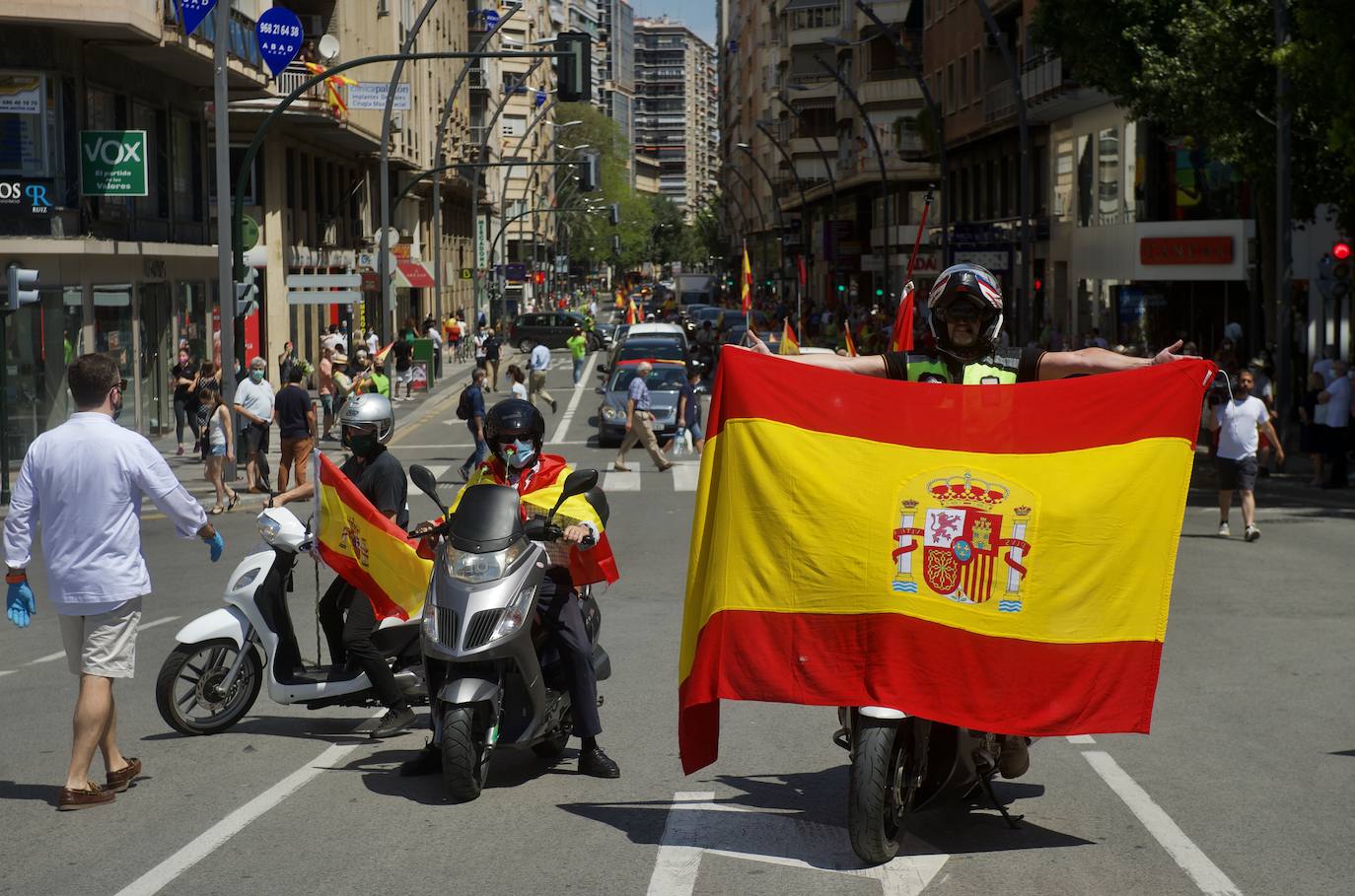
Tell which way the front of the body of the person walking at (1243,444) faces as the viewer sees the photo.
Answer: toward the camera

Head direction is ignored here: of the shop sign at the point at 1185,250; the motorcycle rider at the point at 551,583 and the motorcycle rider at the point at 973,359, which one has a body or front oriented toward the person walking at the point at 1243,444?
the shop sign

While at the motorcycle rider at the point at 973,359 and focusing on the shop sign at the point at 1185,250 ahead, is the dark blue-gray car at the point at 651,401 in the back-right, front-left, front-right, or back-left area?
front-left

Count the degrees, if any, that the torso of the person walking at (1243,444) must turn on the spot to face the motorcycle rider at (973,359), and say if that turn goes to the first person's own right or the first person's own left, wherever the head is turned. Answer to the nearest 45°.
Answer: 0° — they already face them

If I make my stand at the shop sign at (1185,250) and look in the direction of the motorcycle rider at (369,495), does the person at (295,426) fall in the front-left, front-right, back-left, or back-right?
front-right

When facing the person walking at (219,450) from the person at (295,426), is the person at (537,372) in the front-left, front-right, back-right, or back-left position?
back-right

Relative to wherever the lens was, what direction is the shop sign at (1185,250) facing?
facing the viewer

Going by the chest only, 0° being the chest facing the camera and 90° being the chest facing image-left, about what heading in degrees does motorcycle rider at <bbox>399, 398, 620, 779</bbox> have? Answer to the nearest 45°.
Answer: approximately 0°

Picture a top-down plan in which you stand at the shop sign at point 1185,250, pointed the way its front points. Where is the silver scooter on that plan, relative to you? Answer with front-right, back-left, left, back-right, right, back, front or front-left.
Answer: front

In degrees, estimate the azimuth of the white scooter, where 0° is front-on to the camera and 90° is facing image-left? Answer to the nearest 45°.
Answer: approximately 90°

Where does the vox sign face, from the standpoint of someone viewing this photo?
facing the viewer

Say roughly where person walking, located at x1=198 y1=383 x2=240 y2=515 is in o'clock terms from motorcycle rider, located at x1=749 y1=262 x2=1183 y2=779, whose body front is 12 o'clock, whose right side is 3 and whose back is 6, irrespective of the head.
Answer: The person walking is roughly at 5 o'clock from the motorcycle rider.

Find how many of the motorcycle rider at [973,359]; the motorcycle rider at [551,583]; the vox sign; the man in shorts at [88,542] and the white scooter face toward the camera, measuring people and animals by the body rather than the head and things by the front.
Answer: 3

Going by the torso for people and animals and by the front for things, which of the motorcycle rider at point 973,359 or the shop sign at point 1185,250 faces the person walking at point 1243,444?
the shop sign

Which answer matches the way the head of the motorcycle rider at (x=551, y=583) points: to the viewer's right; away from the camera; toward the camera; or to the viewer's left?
toward the camera
